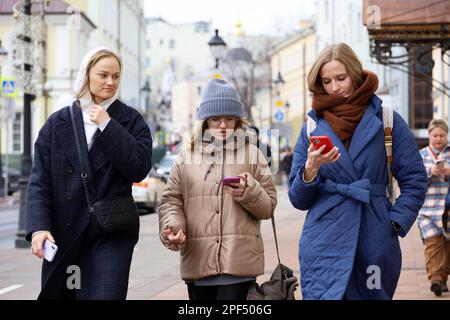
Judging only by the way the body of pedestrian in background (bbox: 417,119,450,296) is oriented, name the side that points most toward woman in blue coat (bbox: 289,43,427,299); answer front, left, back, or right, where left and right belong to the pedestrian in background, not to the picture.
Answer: front

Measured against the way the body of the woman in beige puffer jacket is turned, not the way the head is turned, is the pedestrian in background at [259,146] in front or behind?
behind

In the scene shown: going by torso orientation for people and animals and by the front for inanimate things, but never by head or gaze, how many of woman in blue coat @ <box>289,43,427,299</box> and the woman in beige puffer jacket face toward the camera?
2

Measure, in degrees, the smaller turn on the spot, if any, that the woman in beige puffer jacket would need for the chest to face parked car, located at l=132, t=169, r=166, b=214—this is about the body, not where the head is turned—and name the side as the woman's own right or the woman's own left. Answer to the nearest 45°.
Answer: approximately 180°

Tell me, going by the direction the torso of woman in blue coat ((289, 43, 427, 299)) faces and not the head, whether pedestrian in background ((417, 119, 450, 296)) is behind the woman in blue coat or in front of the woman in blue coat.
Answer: behind

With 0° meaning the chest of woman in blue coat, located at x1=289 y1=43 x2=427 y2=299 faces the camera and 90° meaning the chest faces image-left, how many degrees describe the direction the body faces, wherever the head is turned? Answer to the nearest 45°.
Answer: approximately 0°

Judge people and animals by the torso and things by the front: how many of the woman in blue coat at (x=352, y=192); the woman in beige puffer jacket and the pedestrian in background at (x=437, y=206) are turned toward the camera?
3

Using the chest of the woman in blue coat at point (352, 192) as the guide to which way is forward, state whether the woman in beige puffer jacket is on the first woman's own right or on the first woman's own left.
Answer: on the first woman's own right
